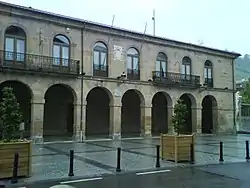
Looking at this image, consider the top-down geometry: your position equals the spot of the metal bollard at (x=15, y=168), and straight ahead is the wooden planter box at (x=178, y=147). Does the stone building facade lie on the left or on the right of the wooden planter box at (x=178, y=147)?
left

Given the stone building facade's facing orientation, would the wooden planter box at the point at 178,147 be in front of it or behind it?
in front

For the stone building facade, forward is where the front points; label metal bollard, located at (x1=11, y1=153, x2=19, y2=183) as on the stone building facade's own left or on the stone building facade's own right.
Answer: on the stone building facade's own right

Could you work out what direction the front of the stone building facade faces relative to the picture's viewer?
facing the viewer and to the right of the viewer

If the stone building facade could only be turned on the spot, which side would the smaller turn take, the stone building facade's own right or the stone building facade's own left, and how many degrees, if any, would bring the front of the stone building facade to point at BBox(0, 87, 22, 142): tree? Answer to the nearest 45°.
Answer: approximately 45° to the stone building facade's own right

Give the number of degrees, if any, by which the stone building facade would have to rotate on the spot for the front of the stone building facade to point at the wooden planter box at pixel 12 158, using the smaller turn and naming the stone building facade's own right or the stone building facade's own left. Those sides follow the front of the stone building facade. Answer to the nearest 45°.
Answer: approximately 45° to the stone building facade's own right
